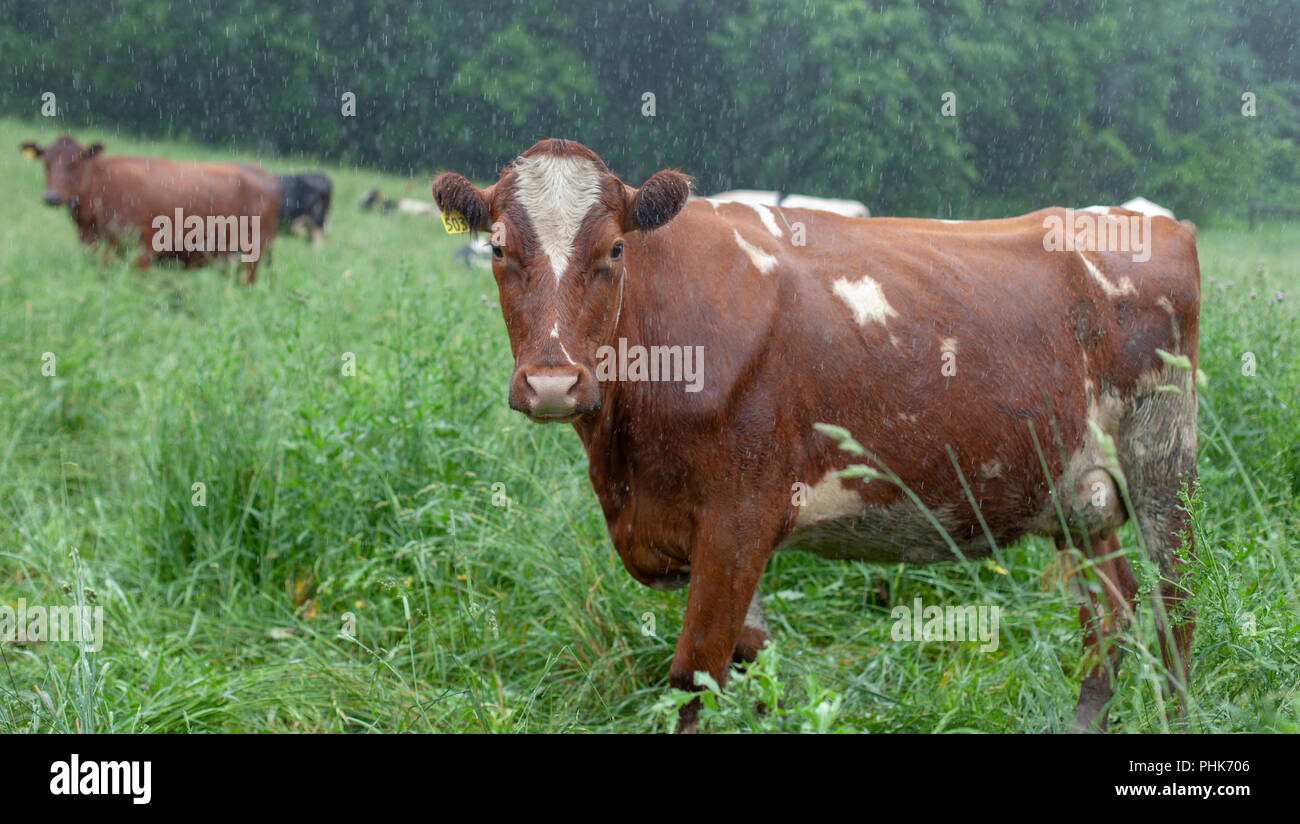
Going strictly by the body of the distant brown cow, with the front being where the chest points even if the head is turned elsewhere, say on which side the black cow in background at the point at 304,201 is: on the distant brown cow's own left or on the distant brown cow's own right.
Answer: on the distant brown cow's own right

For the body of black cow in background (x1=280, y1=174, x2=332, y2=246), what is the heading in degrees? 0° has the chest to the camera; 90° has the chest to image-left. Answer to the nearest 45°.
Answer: approximately 90°

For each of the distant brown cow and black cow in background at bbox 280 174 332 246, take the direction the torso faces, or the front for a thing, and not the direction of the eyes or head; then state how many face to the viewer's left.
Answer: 2

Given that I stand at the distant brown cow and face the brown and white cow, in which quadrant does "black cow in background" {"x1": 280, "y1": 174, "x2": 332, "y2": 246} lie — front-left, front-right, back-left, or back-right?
back-left

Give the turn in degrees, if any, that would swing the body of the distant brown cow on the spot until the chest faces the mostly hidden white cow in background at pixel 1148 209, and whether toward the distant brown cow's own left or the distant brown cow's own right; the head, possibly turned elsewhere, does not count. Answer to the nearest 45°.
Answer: approximately 135° to the distant brown cow's own left

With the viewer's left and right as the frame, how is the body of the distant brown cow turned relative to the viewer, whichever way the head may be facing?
facing to the left of the viewer

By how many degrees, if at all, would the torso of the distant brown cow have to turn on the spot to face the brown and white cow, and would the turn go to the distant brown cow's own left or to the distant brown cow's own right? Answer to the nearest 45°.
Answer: approximately 90° to the distant brown cow's own left

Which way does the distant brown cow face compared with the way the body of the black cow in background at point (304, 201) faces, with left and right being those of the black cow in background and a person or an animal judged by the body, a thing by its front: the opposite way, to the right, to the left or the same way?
the same way

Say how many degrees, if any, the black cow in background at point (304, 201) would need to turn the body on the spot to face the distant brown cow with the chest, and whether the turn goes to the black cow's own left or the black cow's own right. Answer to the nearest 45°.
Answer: approximately 90° to the black cow's own left

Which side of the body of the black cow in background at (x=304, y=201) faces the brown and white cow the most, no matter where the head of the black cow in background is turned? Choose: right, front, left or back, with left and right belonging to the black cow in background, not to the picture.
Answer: left
